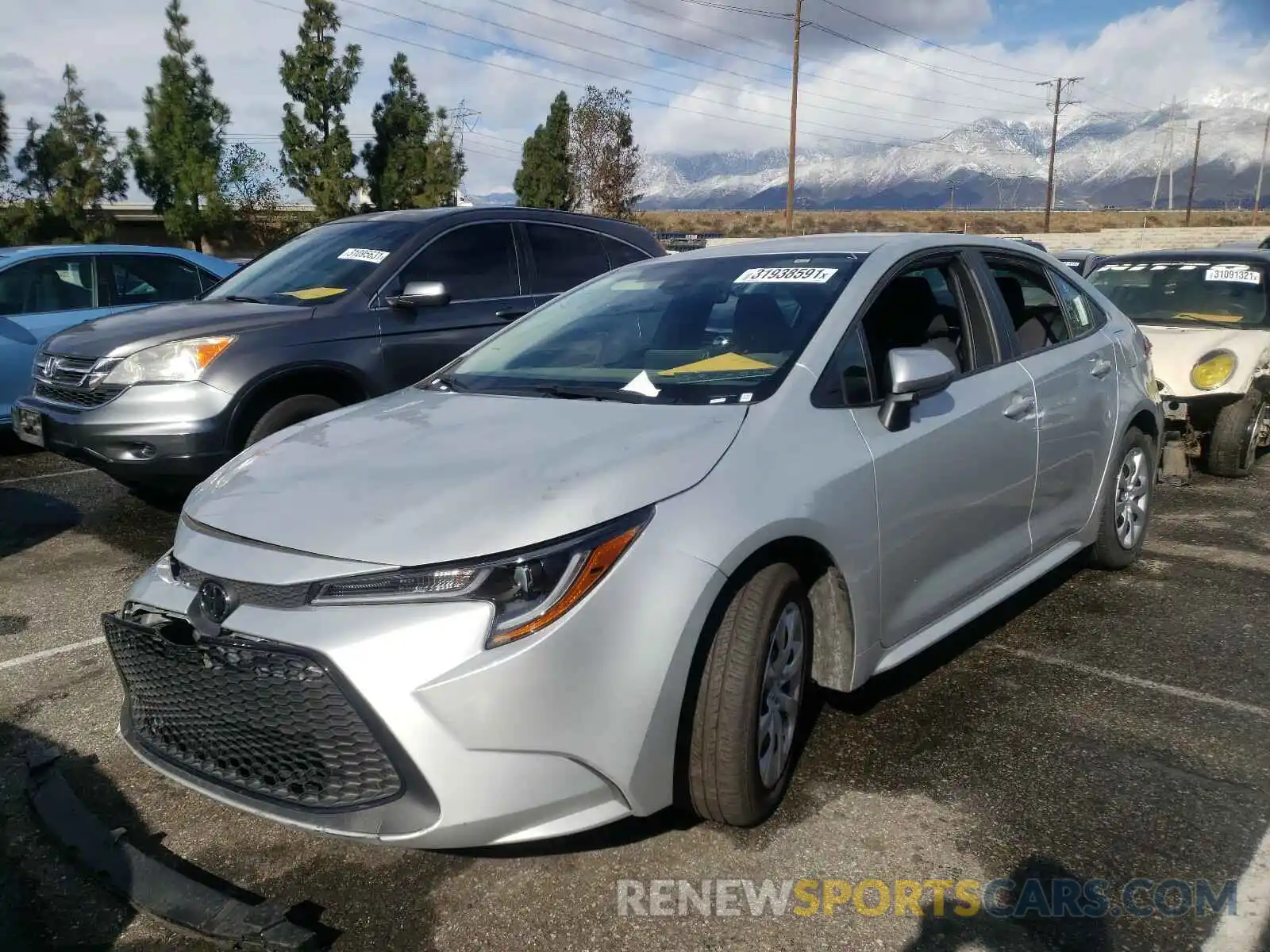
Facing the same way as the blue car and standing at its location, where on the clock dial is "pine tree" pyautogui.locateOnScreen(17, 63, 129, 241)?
The pine tree is roughly at 3 o'clock from the blue car.

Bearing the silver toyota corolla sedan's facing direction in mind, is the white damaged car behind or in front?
behind

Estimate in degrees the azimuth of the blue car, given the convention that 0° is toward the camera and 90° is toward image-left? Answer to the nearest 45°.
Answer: approximately 90°

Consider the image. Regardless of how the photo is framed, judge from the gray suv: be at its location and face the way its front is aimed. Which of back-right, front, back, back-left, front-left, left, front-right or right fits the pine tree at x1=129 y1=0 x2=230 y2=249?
back-right

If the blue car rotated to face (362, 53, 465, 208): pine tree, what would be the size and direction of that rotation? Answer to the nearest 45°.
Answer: approximately 90° to its right

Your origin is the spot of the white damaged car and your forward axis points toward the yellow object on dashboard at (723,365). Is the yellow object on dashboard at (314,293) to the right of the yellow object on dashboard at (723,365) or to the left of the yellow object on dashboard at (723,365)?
right

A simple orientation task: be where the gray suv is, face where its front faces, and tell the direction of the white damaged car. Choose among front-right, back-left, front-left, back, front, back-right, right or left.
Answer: back-left

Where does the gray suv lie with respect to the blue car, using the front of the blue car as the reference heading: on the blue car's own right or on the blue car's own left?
on the blue car's own left

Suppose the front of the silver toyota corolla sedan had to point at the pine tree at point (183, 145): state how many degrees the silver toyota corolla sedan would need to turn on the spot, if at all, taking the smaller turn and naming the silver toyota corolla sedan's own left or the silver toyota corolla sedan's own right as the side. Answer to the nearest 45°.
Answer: approximately 90° to the silver toyota corolla sedan's own right

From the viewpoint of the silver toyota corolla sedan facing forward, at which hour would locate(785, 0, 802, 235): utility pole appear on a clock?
The utility pole is roughly at 5 o'clock from the silver toyota corolla sedan.

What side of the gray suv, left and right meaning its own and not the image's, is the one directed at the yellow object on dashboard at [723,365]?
left
